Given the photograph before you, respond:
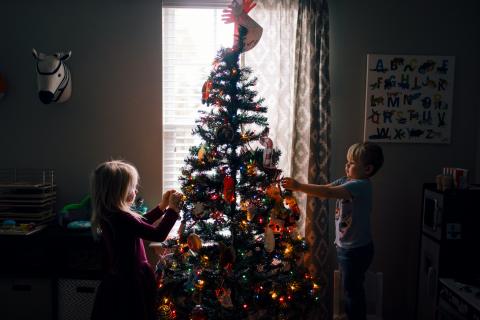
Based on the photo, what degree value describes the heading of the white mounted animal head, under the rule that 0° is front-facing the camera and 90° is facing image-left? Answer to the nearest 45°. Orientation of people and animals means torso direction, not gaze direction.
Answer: approximately 45°

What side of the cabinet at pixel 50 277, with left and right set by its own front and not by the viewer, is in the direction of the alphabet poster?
left

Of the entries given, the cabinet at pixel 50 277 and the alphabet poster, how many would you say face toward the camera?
2

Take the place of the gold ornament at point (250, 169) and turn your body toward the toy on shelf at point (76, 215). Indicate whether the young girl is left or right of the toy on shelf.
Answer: left

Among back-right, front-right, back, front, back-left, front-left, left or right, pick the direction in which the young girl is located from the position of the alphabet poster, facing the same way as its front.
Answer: front-right

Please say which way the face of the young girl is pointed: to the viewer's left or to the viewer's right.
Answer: to the viewer's right

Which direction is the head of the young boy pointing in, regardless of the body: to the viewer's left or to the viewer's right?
to the viewer's left

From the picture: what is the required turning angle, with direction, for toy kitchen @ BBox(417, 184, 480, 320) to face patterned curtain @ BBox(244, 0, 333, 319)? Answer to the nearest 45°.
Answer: approximately 45° to its right

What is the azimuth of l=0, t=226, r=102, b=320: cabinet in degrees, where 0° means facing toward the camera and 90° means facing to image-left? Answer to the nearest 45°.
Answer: approximately 0°

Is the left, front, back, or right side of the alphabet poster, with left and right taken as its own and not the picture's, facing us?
front
